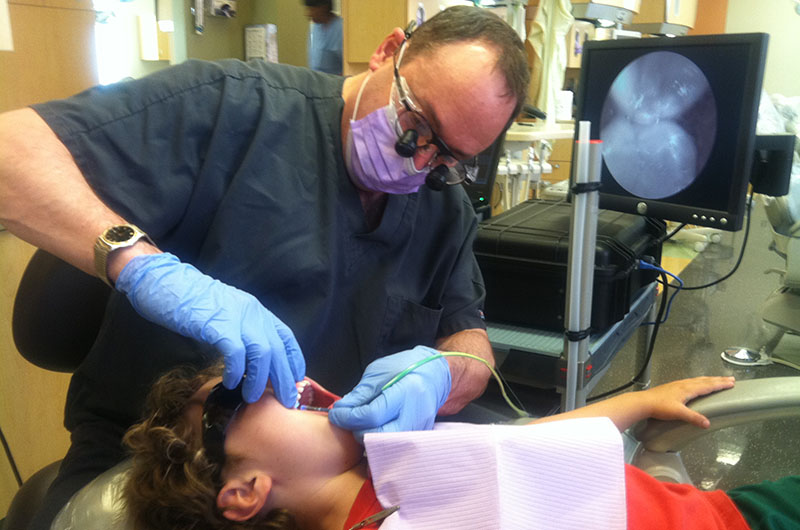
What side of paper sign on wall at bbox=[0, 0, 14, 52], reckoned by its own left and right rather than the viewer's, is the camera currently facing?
front

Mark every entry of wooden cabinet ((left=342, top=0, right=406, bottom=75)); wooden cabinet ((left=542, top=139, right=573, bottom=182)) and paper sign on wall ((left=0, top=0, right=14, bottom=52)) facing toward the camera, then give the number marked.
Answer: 3

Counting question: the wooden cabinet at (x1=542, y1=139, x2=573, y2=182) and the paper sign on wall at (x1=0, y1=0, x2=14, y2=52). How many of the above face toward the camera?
2

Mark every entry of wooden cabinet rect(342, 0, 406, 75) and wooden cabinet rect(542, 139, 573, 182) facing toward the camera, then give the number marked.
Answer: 2

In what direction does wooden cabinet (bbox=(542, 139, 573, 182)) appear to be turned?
toward the camera

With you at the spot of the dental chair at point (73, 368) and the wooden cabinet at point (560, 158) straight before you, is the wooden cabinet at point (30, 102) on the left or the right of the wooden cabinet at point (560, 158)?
left

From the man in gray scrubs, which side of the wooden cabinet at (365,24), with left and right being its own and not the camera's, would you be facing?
front

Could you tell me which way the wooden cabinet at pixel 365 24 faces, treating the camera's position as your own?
facing the viewer

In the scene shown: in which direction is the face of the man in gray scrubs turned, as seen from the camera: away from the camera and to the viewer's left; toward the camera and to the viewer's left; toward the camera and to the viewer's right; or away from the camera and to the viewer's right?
toward the camera and to the viewer's left

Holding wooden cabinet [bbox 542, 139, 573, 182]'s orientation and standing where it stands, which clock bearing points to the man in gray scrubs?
The man in gray scrubs is roughly at 12 o'clock from the wooden cabinet.

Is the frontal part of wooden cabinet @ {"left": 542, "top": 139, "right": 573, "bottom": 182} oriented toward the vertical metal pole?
yes
